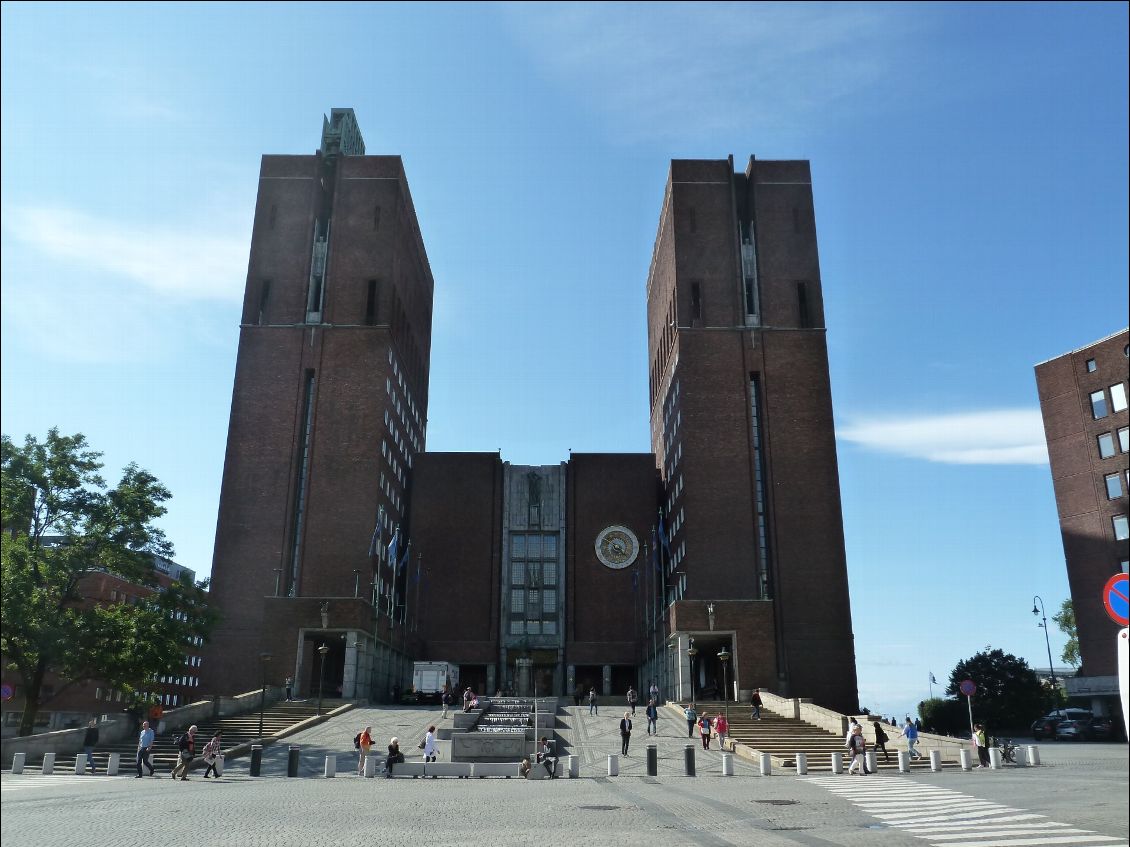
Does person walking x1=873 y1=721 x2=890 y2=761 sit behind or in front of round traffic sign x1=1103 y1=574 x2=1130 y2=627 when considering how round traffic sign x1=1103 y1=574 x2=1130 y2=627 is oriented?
behind

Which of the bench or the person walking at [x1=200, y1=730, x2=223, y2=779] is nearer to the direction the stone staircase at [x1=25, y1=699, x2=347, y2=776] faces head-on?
the person walking

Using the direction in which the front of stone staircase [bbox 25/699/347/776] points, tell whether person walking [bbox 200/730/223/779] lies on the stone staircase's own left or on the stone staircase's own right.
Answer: on the stone staircase's own left

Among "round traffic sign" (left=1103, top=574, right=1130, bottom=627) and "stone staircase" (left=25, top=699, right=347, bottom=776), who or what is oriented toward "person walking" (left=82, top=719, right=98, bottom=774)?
the stone staircase

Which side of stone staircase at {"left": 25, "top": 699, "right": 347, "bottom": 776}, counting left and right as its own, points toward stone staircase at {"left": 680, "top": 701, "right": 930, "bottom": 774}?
left

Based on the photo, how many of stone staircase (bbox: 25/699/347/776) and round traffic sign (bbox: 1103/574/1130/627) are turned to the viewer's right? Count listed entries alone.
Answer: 0

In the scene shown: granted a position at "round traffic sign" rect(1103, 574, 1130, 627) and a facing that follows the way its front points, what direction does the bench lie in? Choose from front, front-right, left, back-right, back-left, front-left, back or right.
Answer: back-right

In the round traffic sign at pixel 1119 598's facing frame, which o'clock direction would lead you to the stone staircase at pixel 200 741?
The stone staircase is roughly at 4 o'clock from the round traffic sign.

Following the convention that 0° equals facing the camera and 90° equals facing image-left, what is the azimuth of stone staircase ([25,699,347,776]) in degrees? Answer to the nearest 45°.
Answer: approximately 45°

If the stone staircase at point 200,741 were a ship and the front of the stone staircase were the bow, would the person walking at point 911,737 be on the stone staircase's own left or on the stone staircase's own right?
on the stone staircase's own left

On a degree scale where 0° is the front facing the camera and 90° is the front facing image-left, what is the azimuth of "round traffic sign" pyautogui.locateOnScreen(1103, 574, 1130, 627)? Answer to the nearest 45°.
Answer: approximately 0°

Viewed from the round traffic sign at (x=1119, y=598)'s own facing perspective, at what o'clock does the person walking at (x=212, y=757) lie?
The person walking is roughly at 4 o'clock from the round traffic sign.
